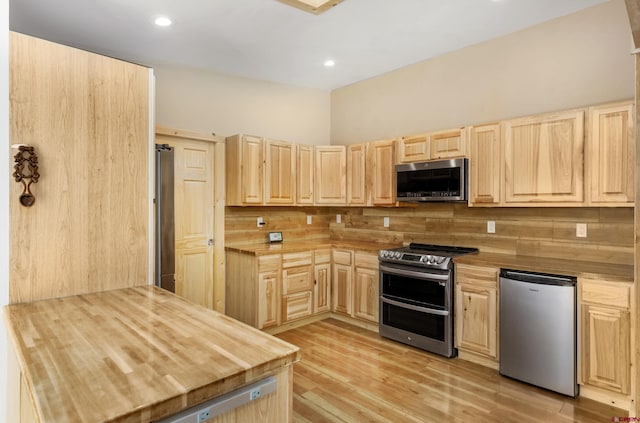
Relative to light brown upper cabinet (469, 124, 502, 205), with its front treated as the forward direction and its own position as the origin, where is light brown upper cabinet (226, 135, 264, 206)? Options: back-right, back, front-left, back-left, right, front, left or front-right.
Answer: front-right

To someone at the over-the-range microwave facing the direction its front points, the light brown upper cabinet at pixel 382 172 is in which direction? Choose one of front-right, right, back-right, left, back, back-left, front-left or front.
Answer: right

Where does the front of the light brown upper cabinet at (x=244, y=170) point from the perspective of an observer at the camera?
facing the viewer and to the right of the viewer

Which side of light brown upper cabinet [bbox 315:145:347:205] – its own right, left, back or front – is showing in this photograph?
front

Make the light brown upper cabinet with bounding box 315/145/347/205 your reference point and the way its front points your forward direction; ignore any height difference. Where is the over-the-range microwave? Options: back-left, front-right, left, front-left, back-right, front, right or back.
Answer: front-left

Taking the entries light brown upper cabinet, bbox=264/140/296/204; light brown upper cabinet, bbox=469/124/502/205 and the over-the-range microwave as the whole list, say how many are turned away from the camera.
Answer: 0

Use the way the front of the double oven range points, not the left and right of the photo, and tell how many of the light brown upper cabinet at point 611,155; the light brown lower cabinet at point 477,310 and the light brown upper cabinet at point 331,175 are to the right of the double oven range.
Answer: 1

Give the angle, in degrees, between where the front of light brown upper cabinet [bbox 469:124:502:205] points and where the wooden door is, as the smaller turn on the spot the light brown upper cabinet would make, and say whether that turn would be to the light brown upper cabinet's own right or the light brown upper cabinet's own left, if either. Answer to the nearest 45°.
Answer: approximately 45° to the light brown upper cabinet's own right

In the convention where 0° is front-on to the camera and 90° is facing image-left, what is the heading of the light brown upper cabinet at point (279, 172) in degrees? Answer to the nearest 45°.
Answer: approximately 315°

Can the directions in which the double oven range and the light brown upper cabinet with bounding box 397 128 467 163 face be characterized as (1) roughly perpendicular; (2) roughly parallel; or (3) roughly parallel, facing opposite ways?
roughly parallel
